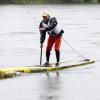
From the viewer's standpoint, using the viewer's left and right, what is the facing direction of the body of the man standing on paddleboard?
facing the viewer and to the left of the viewer
